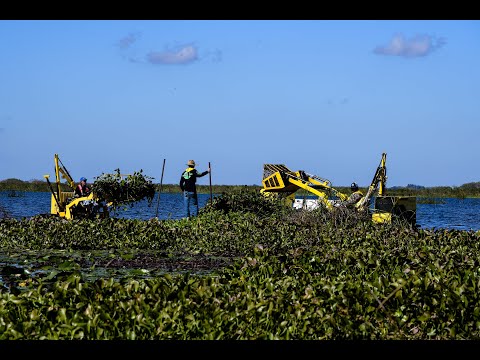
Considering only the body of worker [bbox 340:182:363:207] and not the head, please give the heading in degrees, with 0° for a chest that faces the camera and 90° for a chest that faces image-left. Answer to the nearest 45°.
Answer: approximately 90°

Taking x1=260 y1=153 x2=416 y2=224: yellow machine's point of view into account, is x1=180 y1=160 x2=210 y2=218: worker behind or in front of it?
in front

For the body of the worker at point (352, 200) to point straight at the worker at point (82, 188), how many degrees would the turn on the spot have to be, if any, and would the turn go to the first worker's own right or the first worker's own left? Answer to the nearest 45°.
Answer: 0° — they already face them

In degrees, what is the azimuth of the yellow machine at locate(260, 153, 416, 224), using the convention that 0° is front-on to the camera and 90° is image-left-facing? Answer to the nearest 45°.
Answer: approximately 90°

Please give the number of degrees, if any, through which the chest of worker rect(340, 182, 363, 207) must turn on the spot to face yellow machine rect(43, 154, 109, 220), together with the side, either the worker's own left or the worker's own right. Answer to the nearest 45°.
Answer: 0° — they already face it
